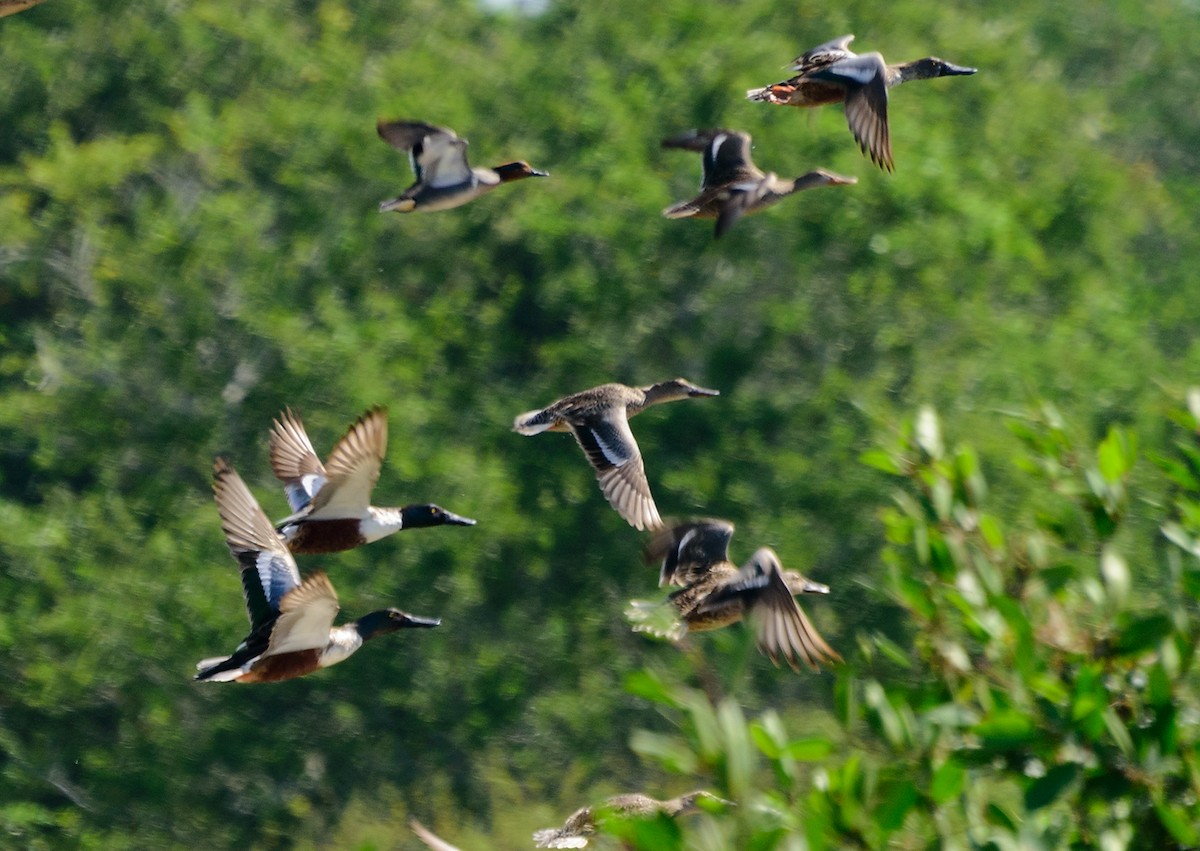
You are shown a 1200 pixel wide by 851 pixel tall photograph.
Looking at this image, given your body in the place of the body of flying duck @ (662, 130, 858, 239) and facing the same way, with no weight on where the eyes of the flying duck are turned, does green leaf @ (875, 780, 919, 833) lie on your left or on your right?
on your right

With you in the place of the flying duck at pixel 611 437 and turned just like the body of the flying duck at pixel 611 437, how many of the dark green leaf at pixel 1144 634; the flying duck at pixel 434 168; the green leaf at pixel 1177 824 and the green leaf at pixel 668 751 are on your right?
3

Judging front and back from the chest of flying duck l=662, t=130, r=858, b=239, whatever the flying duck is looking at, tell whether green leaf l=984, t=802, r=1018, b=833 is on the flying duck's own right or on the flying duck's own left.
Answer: on the flying duck's own right

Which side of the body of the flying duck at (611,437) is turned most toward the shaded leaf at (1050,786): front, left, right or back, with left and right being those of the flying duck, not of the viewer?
right

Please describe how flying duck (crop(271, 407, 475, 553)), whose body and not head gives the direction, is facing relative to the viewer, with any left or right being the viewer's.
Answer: facing to the right of the viewer

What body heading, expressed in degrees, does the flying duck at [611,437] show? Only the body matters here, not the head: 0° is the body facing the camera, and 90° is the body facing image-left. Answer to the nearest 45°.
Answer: approximately 270°

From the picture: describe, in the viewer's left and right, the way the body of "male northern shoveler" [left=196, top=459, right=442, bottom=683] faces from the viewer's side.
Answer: facing to the right of the viewer

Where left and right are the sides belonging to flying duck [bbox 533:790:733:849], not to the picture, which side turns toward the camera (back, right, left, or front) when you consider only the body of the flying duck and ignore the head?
right

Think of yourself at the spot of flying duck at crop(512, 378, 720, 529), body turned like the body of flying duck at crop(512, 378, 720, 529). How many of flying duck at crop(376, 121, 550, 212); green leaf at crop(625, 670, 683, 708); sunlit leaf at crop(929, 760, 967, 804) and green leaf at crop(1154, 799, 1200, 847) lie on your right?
3

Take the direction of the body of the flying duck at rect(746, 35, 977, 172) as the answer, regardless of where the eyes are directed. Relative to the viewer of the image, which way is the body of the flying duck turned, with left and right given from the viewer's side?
facing to the right of the viewer
